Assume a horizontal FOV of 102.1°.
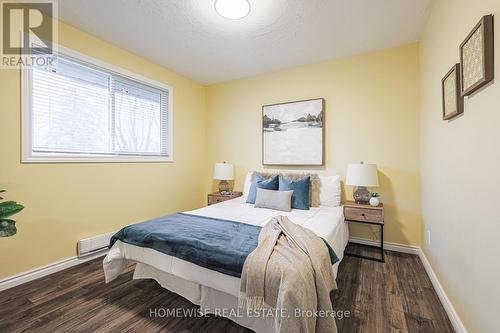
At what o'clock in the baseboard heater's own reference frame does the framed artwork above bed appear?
The framed artwork above bed is roughly at 11 o'clock from the baseboard heater.

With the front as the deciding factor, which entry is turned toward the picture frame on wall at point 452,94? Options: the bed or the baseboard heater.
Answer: the baseboard heater

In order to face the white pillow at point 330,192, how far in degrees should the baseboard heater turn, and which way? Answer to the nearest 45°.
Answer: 0° — it already faces it

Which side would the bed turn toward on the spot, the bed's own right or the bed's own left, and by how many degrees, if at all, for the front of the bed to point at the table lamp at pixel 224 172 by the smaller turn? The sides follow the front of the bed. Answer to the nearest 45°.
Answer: approximately 135° to the bed's own right

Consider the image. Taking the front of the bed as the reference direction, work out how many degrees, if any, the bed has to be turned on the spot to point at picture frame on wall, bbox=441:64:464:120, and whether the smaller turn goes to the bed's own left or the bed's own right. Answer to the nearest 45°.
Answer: approximately 135° to the bed's own left

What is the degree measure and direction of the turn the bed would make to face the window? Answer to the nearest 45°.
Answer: approximately 90° to its right

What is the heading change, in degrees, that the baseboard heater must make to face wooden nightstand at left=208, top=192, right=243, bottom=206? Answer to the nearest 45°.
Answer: approximately 45° to its left

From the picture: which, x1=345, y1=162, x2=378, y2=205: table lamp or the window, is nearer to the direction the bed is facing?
the window

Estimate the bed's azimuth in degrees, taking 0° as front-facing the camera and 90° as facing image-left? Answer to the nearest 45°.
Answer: approximately 45°

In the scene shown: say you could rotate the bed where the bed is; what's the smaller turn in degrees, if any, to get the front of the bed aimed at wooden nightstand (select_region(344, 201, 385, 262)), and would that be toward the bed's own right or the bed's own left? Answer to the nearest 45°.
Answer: approximately 135° to the bed's own left
